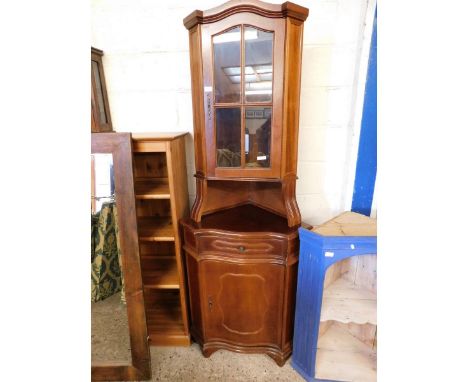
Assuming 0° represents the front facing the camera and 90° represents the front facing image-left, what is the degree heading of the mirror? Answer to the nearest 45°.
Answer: approximately 0°

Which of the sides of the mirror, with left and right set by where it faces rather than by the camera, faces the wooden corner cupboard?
left

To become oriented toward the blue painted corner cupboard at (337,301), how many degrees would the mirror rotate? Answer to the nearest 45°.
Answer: approximately 45° to its left

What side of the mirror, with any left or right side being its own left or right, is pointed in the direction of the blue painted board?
left
